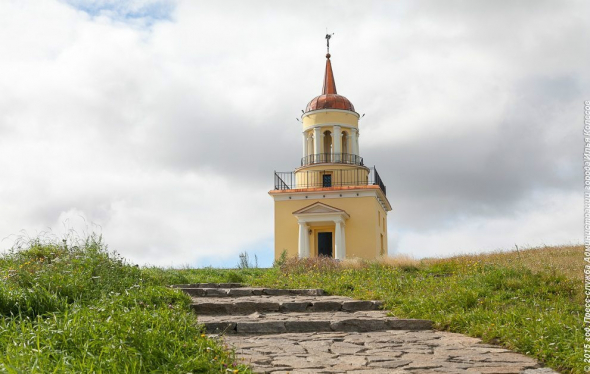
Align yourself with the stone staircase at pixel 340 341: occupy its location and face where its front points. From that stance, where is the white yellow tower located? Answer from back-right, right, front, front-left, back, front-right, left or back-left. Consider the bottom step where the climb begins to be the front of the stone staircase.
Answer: back

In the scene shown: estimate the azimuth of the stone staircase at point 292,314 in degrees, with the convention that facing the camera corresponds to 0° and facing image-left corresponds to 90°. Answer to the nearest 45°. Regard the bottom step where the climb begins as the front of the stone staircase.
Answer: approximately 0°

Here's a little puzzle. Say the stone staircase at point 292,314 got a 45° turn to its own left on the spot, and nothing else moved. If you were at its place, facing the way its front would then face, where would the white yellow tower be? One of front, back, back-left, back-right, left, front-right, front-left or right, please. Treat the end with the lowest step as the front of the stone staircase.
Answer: back-left

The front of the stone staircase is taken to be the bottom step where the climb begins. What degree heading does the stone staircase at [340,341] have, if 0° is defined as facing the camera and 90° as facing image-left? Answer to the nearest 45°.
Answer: approximately 0°
